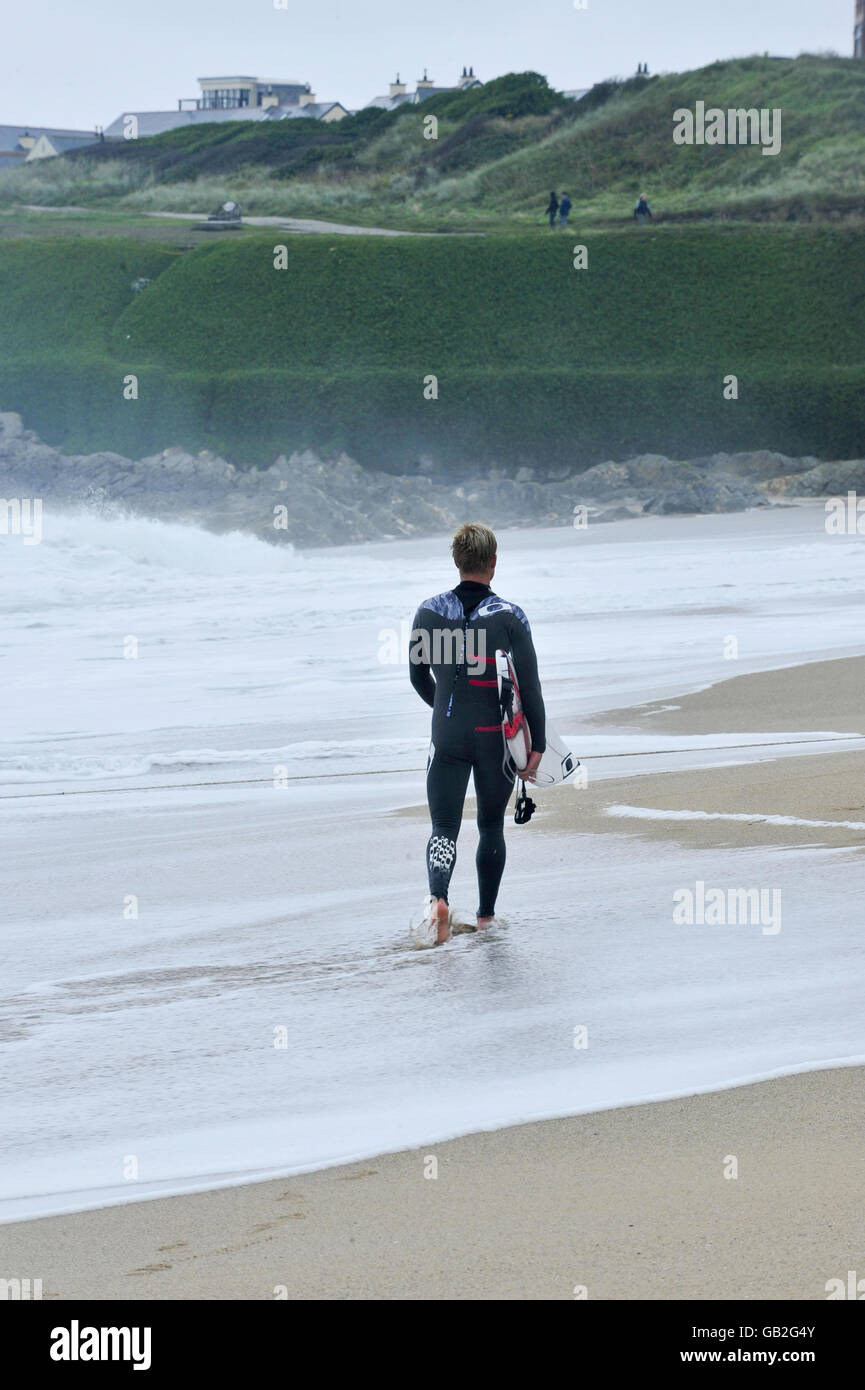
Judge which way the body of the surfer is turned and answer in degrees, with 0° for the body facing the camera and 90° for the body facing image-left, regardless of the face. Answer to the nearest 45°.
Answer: approximately 180°

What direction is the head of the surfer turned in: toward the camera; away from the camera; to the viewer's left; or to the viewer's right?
away from the camera

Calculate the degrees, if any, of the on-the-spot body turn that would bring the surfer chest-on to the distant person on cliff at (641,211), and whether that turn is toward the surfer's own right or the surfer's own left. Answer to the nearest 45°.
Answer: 0° — they already face them
